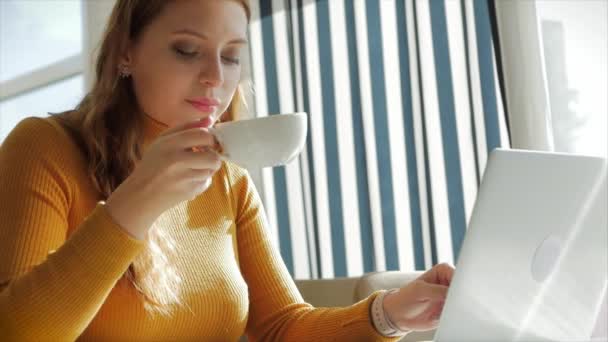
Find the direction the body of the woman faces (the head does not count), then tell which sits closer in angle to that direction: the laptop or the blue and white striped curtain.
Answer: the laptop

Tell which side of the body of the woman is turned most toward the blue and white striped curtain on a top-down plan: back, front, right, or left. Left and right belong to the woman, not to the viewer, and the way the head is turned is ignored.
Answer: left

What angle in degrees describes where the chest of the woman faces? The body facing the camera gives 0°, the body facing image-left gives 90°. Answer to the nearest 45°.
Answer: approximately 315°

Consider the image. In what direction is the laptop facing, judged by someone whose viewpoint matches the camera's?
facing away from the viewer and to the left of the viewer

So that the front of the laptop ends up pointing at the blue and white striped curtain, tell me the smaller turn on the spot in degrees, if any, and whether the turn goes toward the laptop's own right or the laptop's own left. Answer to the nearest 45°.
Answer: approximately 45° to the laptop's own right

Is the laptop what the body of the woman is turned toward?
yes

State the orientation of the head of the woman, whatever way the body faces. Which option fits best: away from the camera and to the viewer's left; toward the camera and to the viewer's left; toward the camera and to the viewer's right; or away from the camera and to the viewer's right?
toward the camera and to the viewer's right

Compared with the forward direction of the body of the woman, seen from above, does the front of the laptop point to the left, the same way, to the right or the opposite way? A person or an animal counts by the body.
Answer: the opposite way
